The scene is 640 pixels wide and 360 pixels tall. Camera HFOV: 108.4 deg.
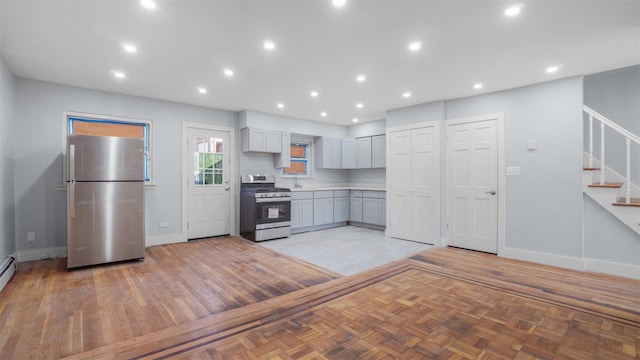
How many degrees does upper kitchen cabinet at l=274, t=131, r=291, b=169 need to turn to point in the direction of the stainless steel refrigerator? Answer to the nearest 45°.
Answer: approximately 90° to its right

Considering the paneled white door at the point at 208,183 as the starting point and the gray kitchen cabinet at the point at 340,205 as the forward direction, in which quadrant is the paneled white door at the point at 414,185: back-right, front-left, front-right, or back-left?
front-right

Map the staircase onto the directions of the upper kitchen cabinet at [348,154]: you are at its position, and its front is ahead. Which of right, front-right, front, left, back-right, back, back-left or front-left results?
front-left

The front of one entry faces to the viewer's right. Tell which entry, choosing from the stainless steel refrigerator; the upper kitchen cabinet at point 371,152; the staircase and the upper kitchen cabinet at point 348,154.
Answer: the staircase

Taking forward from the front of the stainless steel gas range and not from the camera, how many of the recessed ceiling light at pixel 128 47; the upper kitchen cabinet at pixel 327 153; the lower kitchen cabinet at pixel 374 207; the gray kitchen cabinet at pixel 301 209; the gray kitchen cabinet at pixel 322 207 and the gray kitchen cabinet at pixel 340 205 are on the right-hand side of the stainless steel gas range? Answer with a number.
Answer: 1

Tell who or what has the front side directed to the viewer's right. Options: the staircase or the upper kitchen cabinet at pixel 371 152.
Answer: the staircase

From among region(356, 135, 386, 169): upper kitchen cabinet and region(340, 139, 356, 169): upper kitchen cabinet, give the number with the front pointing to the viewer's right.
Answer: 0

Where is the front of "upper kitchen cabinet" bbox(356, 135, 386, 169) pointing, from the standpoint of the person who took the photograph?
facing the viewer and to the left of the viewer

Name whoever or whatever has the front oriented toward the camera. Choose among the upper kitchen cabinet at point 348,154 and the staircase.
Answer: the upper kitchen cabinet

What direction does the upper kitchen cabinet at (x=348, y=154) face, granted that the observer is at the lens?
facing the viewer

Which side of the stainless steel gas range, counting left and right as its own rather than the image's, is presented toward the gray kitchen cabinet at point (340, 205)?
left

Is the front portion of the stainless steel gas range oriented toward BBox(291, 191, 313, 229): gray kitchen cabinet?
no

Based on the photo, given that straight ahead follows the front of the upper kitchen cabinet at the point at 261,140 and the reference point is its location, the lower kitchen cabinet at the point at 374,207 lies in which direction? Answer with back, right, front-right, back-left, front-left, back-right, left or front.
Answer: front-left

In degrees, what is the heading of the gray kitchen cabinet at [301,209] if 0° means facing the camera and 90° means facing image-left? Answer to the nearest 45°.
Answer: approximately 315°

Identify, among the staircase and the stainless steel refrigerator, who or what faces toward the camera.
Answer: the stainless steel refrigerator

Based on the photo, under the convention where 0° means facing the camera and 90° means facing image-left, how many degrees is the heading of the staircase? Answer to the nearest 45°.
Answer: approximately 270°
